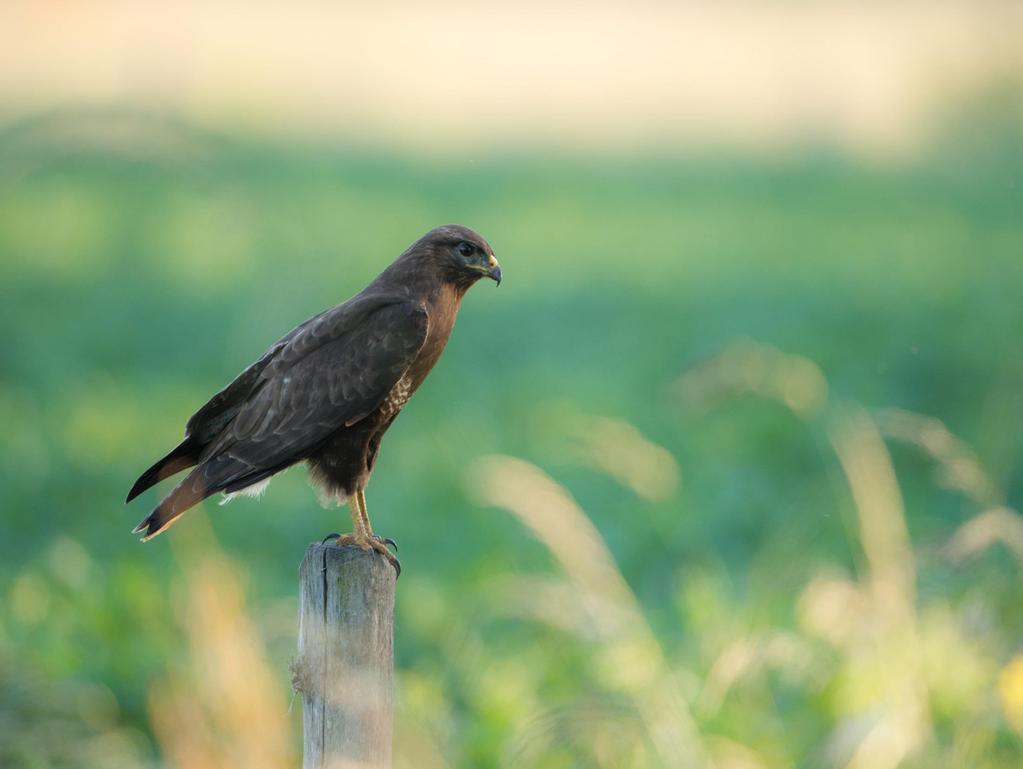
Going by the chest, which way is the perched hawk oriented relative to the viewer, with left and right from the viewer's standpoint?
facing to the right of the viewer
